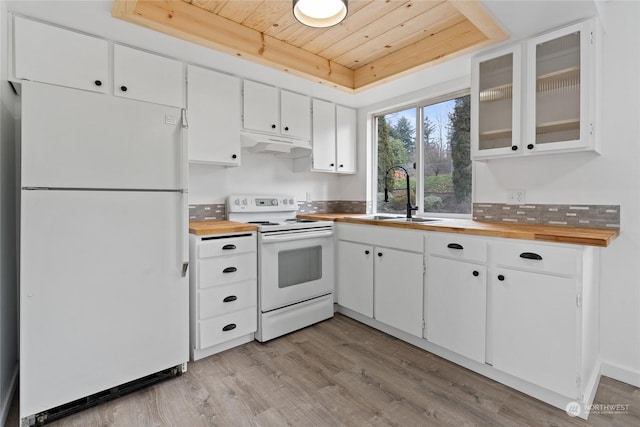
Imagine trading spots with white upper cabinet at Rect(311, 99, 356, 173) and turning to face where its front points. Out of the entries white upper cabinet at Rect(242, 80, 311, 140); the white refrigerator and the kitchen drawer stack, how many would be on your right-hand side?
3

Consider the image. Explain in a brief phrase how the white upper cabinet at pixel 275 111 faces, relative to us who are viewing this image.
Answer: facing the viewer and to the right of the viewer

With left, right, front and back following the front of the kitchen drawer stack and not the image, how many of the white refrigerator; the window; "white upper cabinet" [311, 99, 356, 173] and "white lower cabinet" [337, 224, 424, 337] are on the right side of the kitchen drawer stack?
1

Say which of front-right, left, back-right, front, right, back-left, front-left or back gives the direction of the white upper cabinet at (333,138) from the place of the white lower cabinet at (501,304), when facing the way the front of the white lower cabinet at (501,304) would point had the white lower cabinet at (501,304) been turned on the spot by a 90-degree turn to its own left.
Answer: back

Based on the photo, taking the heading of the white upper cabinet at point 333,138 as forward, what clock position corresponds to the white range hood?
The white range hood is roughly at 3 o'clock from the white upper cabinet.

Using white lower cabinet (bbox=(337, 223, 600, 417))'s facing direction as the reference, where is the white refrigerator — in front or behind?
in front

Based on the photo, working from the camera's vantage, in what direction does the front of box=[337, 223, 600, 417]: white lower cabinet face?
facing the viewer and to the left of the viewer

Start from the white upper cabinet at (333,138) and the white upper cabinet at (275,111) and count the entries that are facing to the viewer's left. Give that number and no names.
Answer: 0

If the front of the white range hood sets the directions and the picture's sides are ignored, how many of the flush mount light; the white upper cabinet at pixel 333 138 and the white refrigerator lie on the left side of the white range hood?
1

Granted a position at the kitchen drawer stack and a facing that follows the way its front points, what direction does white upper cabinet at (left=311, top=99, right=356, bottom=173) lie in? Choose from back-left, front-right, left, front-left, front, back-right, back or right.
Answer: left

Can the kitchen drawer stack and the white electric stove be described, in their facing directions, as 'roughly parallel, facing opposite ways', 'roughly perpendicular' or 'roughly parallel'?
roughly parallel

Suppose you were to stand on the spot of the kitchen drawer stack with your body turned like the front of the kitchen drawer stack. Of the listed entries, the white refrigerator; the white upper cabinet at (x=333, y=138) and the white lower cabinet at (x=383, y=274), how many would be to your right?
1
